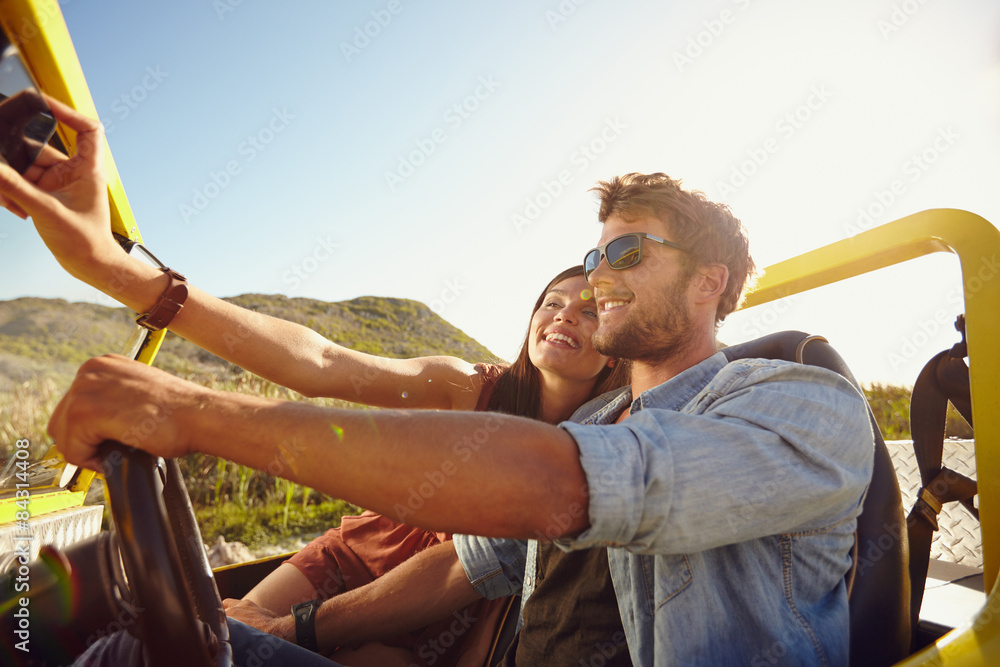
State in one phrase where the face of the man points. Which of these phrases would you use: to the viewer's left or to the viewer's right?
to the viewer's left

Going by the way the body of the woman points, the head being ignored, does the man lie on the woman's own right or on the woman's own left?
on the woman's own left
